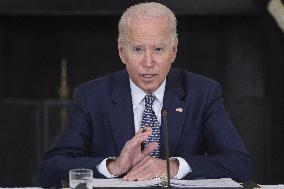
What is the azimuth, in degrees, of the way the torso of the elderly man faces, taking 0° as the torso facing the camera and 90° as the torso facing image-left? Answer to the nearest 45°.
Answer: approximately 0°

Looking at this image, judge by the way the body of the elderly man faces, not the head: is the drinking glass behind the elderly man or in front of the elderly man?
in front
